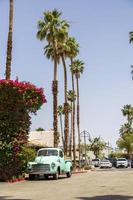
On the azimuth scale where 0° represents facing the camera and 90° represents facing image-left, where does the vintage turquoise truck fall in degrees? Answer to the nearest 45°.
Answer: approximately 45°
